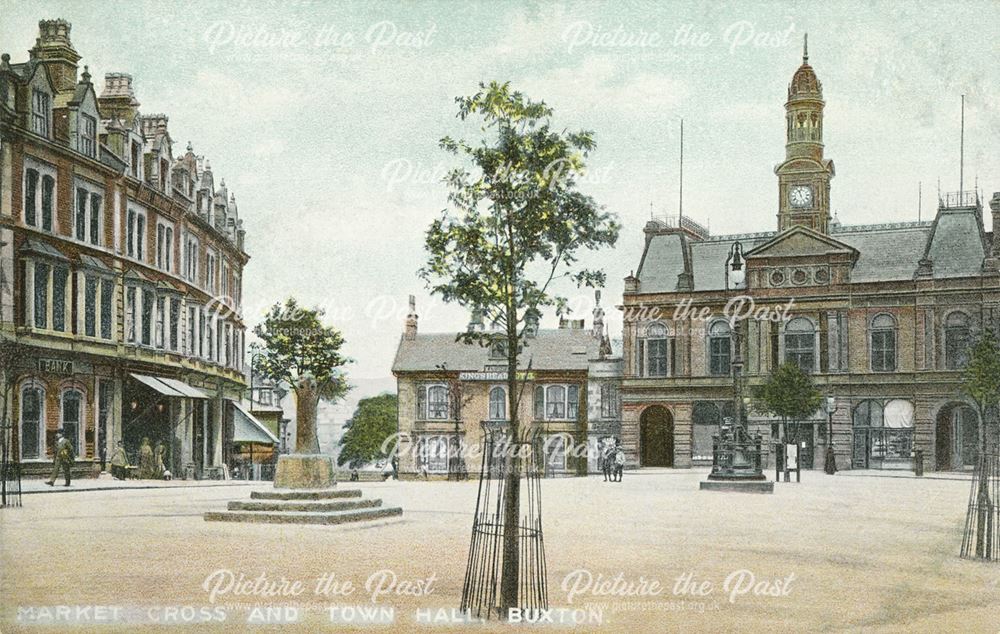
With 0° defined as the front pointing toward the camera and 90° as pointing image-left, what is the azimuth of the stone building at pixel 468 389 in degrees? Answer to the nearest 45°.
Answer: approximately 0°

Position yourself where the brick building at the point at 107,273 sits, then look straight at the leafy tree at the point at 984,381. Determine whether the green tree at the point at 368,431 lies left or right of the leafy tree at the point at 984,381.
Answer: left

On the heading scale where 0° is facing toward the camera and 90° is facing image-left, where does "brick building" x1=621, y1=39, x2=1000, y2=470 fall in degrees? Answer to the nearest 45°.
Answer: approximately 0°

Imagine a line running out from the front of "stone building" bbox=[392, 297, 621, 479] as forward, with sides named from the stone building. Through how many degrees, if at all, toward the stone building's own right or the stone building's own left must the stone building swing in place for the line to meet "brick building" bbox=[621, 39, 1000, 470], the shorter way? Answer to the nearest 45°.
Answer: approximately 135° to the stone building's own left

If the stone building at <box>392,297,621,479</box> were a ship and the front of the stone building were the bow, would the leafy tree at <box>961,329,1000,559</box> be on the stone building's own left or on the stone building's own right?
on the stone building's own left

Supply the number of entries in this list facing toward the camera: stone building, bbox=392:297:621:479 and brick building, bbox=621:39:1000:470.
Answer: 2
